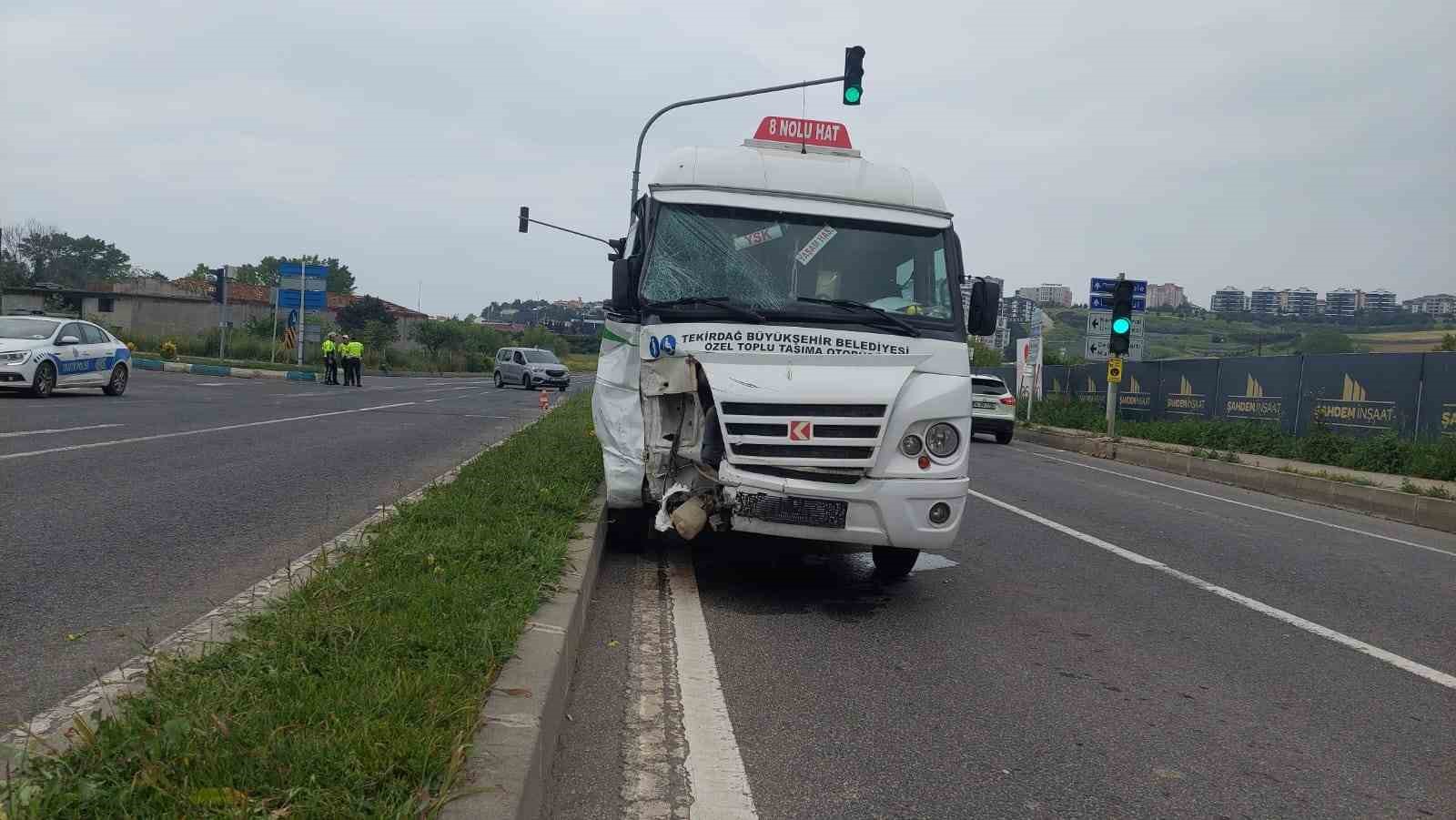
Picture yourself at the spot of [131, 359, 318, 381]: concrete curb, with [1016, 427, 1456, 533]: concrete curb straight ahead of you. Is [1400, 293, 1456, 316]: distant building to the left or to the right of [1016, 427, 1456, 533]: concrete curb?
left

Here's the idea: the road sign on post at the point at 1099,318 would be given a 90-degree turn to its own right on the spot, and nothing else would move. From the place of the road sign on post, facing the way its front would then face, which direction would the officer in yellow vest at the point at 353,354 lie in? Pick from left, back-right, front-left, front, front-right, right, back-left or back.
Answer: front

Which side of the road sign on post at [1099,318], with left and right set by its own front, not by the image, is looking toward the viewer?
front

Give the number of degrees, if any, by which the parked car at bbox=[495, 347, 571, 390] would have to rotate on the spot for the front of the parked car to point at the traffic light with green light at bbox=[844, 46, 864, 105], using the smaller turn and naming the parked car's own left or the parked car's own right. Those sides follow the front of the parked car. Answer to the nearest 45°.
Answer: approximately 45° to the parked car's own right

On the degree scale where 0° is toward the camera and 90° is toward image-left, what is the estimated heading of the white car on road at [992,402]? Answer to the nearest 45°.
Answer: approximately 180°

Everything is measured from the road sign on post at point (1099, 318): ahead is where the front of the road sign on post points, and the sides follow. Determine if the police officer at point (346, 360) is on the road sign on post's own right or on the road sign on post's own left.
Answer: on the road sign on post's own right

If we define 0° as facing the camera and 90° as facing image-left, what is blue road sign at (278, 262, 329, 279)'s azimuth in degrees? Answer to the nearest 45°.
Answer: approximately 0°

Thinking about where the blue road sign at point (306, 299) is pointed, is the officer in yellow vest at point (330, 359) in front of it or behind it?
in front

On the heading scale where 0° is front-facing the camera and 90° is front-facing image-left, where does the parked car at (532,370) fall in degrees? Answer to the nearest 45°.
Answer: approximately 315°

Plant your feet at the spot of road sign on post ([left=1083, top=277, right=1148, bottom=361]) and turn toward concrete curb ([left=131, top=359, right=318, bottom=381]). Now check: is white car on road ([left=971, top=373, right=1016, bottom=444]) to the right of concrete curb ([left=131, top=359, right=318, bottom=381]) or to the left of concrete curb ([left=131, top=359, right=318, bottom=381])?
left

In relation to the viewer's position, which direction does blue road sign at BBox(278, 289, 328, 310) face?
facing the viewer

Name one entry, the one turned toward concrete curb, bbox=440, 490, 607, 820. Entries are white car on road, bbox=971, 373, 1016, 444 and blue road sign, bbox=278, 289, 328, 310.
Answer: the blue road sign

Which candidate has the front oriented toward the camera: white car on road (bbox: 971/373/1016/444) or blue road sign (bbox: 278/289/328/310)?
the blue road sign

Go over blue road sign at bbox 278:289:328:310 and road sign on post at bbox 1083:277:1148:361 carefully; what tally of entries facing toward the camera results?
2
